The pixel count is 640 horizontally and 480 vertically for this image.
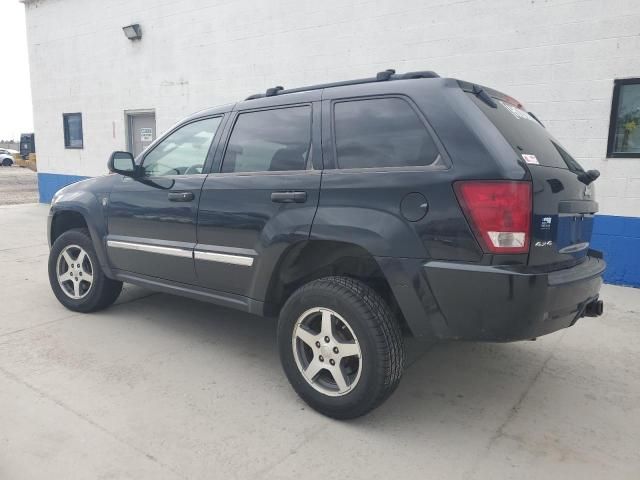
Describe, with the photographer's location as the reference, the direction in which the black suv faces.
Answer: facing away from the viewer and to the left of the viewer

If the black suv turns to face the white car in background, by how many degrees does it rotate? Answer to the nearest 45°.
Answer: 0° — it already faces it
